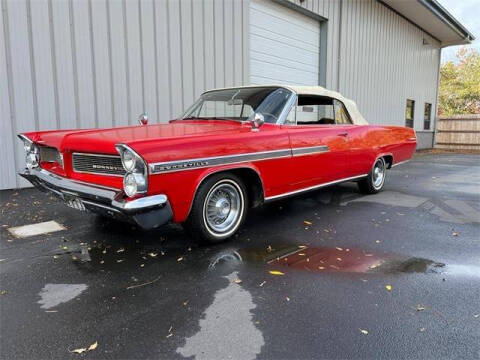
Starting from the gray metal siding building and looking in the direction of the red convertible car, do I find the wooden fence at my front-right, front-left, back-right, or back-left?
back-left

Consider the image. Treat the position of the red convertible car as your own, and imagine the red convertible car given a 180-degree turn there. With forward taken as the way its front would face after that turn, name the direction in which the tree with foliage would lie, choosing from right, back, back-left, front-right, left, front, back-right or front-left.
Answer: front

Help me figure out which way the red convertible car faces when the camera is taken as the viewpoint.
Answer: facing the viewer and to the left of the viewer

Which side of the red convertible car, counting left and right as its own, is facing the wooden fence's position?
back

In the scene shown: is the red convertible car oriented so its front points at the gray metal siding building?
no

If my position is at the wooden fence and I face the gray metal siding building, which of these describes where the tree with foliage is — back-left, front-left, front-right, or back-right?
back-right
